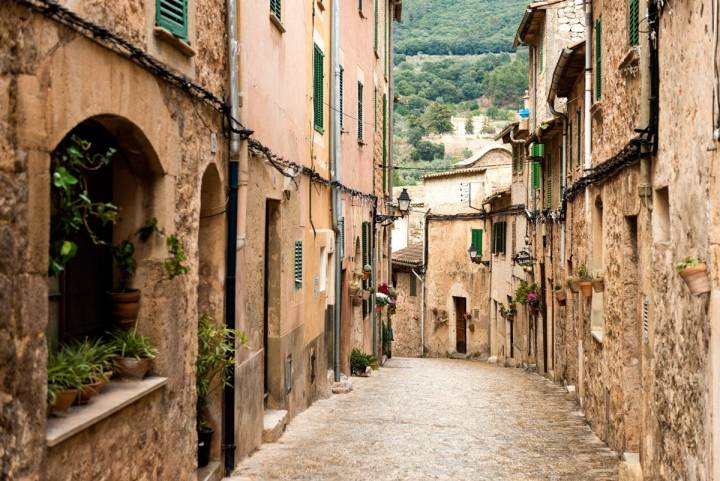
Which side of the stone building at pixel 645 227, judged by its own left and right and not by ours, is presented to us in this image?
left

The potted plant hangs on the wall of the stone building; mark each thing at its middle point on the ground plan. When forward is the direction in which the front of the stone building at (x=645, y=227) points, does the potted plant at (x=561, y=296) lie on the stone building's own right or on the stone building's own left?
on the stone building's own right

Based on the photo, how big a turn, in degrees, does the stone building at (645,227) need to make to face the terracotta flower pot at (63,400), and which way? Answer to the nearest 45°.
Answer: approximately 45° to its left

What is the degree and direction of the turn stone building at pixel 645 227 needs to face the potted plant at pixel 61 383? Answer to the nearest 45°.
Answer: approximately 45° to its left

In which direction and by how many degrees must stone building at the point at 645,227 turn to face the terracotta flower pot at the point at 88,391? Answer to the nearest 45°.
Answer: approximately 45° to its left

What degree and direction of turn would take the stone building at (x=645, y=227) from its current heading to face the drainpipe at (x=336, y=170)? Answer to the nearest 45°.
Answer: approximately 45° to its right

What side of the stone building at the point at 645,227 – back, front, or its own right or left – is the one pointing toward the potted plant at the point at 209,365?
front

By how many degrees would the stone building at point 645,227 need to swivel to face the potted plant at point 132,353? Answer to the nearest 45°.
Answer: approximately 45° to its left
